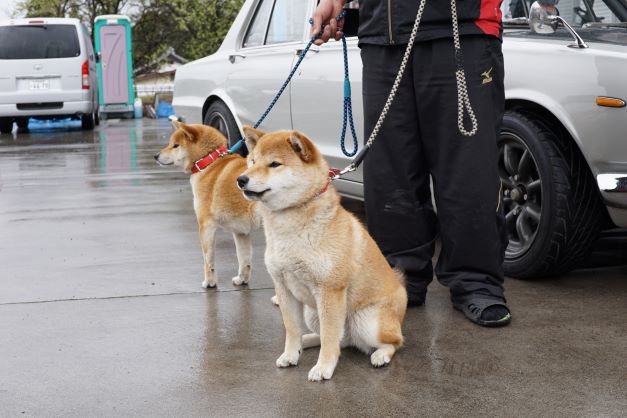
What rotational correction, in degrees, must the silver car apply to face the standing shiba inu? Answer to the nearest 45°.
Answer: approximately 135° to its right

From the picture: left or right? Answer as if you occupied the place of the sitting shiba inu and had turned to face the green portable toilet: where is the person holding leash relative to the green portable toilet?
right

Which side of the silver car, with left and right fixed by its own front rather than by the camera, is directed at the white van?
back

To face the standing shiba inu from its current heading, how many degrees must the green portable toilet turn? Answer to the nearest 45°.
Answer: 0° — it already faces it

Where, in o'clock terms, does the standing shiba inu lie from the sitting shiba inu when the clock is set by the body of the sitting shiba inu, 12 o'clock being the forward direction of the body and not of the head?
The standing shiba inu is roughly at 4 o'clock from the sitting shiba inu.

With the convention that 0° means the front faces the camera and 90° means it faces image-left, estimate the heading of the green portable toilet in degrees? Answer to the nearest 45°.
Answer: approximately 0°

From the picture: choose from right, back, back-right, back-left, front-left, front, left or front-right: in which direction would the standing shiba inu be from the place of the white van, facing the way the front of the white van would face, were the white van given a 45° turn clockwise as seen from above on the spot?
back-right

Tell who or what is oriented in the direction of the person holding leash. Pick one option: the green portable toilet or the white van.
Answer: the green portable toilet

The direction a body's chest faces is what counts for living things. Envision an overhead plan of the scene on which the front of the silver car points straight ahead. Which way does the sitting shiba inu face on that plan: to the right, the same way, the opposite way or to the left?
to the right

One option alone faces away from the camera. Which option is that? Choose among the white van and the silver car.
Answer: the white van

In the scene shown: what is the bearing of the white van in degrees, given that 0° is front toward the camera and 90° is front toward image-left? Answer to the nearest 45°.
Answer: approximately 180°

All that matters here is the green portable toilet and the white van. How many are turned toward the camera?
1

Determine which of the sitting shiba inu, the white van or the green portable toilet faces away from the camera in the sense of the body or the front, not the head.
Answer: the white van
